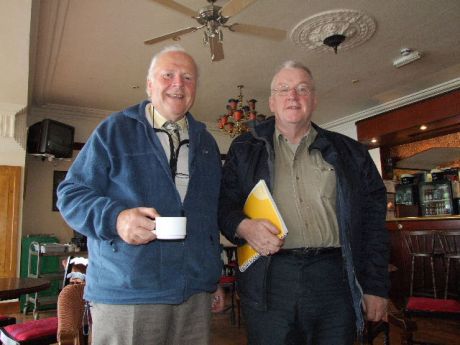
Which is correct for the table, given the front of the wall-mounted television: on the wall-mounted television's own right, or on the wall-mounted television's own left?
on the wall-mounted television's own right

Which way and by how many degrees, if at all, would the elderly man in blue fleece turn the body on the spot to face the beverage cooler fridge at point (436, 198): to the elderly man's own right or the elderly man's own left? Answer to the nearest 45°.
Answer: approximately 90° to the elderly man's own left

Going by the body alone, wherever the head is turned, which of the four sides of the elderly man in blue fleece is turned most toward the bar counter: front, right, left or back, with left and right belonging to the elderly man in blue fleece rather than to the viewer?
left

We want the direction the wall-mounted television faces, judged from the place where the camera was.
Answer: facing the viewer and to the right of the viewer

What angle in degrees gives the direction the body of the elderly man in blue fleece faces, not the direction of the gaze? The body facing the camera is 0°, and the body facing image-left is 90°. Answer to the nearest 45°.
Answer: approximately 315°

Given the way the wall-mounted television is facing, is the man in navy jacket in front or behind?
in front

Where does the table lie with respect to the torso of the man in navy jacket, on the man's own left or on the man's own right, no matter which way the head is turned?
on the man's own right

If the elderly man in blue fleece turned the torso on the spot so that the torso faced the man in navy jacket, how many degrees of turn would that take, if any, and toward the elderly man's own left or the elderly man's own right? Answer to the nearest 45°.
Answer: approximately 45° to the elderly man's own left

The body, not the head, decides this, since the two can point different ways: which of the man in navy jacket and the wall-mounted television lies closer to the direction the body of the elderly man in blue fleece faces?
the man in navy jacket

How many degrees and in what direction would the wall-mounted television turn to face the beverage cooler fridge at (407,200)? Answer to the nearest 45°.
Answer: approximately 45° to its left

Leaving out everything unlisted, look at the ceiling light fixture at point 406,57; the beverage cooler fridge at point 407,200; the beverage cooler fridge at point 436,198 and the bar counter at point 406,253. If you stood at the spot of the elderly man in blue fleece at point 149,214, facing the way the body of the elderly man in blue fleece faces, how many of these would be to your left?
4
